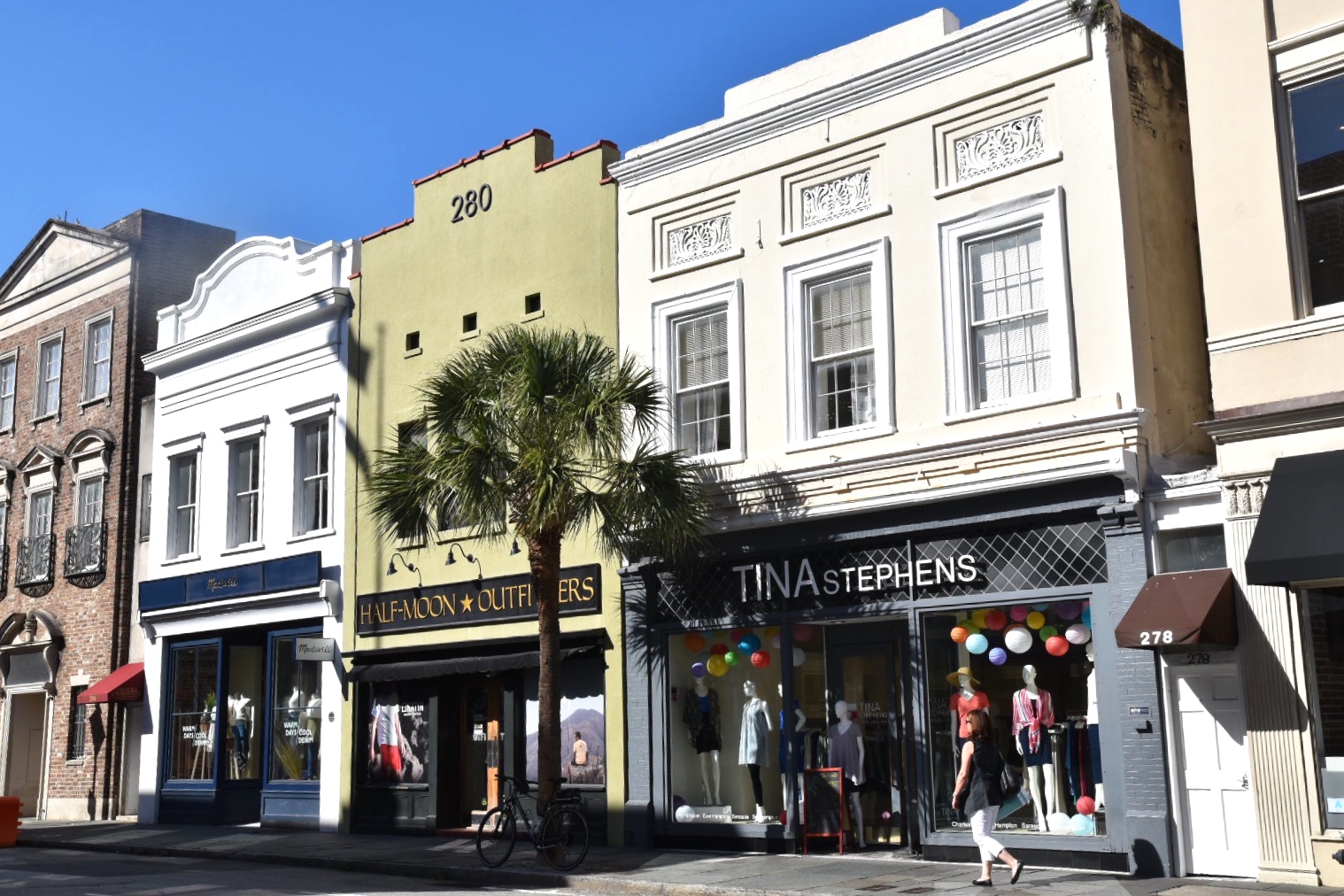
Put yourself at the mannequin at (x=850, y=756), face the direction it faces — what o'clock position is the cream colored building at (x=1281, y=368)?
The cream colored building is roughly at 9 o'clock from the mannequin.

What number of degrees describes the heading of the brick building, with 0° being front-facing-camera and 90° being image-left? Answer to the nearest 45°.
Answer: approximately 45°

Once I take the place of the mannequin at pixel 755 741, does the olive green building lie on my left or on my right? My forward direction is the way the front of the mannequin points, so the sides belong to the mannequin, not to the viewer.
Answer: on my right

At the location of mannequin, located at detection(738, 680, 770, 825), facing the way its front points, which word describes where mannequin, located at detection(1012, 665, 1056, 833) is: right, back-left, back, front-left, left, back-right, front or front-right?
left

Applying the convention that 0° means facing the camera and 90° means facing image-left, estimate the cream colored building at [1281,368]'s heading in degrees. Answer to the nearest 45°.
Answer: approximately 45°

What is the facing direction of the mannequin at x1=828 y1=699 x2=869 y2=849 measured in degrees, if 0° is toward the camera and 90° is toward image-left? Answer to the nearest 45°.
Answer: approximately 45°

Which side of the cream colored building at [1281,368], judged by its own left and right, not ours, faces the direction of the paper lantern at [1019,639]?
right

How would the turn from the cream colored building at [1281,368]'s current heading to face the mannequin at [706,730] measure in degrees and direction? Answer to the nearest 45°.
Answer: approximately 90° to its right

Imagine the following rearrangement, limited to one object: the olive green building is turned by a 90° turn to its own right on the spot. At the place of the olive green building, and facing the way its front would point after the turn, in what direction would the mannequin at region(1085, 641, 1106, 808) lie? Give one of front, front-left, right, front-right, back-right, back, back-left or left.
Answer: back

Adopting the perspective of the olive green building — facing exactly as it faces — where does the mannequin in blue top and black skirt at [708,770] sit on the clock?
The mannequin in blue top and black skirt is roughly at 9 o'clock from the olive green building.

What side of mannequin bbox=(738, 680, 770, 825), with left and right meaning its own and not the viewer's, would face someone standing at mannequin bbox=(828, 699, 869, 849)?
left

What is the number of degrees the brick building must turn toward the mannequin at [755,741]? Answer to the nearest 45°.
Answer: approximately 90° to its left
